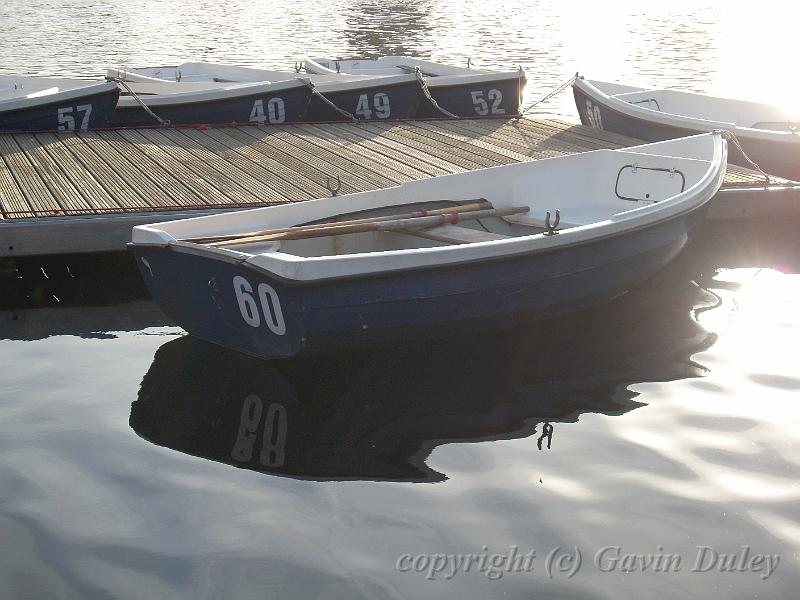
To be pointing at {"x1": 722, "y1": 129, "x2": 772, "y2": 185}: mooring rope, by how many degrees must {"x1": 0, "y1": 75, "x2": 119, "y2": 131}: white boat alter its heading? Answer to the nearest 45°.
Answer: approximately 45° to its right

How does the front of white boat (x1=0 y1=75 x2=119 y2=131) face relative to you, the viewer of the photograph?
facing to the right of the viewer

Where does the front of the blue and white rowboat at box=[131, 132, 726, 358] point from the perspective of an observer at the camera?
facing away from the viewer and to the right of the viewer

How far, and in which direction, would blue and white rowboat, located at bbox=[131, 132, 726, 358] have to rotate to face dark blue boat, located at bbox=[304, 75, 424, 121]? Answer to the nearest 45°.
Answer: approximately 45° to its left

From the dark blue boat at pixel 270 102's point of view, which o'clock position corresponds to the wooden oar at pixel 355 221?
The wooden oar is roughly at 3 o'clock from the dark blue boat.

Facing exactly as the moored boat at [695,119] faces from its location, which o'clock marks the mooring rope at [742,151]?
The mooring rope is roughly at 7 o'clock from the moored boat.

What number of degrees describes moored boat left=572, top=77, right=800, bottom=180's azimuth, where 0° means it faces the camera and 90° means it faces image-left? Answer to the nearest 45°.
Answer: approximately 135°
